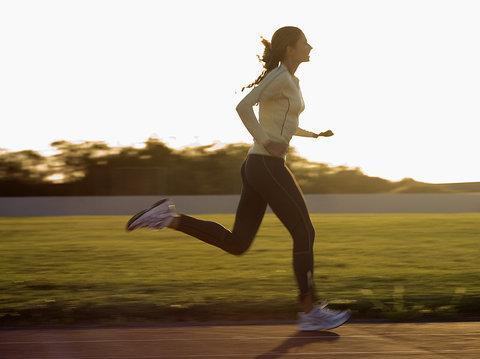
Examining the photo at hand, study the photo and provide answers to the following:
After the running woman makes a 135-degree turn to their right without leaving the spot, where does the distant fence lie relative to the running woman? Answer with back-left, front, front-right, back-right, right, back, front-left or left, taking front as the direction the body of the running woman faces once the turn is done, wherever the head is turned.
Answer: back-right

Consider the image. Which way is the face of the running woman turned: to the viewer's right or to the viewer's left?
to the viewer's right

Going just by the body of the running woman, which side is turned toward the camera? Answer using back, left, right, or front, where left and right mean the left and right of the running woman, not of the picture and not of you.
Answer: right
